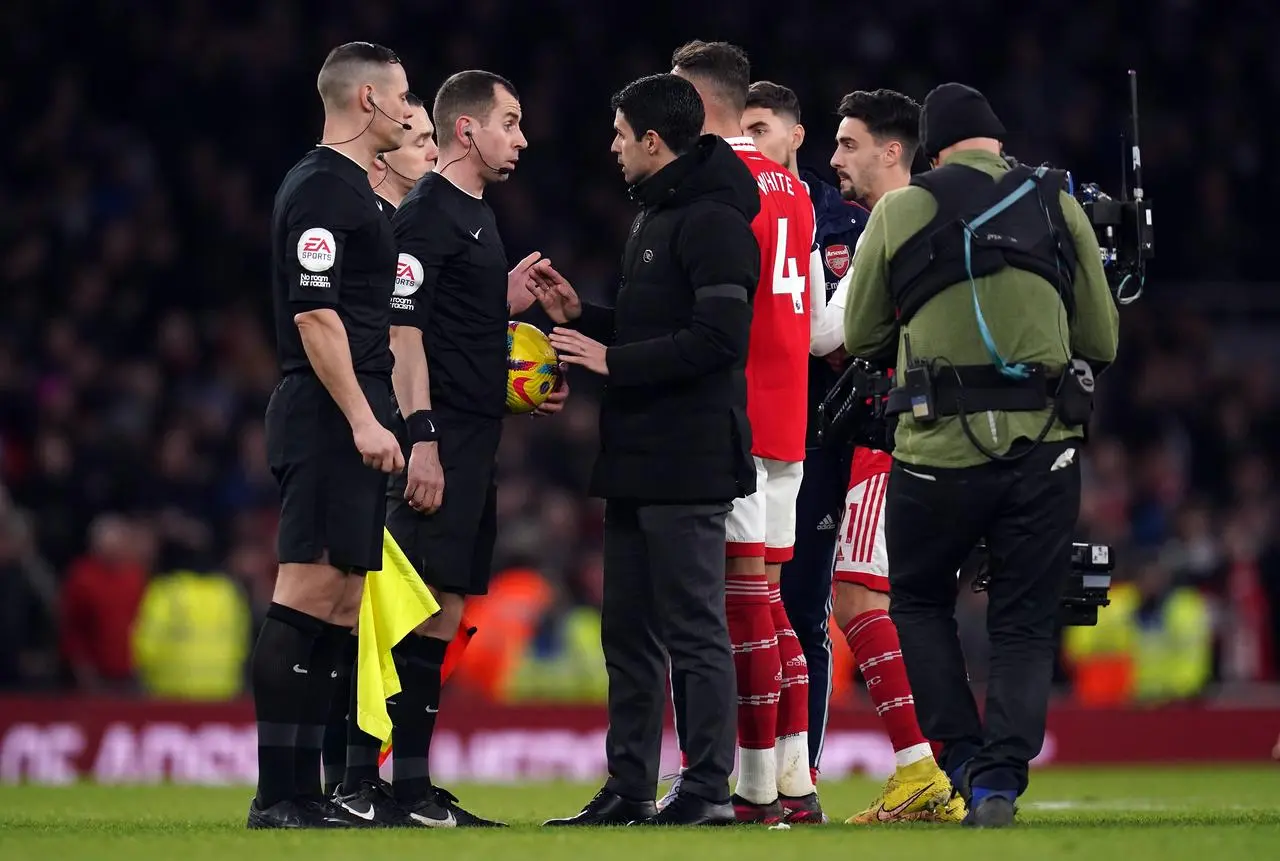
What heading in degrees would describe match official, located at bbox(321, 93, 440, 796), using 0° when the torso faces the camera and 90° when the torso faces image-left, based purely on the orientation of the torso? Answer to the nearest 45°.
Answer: approximately 270°

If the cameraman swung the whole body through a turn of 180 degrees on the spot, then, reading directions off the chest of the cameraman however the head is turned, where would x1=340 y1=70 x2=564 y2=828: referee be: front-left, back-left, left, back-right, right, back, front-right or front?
right

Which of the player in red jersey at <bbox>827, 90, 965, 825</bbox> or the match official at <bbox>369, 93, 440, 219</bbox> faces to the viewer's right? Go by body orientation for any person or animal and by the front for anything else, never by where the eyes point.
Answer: the match official

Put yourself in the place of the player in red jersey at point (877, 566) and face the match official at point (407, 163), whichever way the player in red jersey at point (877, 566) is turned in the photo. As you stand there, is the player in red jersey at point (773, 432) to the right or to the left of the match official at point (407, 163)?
left

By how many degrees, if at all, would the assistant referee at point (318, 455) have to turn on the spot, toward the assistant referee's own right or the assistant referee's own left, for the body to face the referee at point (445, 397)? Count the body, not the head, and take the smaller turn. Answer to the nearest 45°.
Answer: approximately 45° to the assistant referee's own left

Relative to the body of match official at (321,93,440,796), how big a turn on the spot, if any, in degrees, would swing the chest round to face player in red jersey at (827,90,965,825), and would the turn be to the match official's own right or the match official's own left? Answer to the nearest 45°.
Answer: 0° — they already face them

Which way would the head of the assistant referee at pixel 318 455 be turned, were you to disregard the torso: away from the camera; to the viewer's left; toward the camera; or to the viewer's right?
to the viewer's right

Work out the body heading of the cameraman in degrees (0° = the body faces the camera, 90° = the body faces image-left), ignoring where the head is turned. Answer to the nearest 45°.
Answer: approximately 180°

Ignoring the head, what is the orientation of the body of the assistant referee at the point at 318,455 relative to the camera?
to the viewer's right

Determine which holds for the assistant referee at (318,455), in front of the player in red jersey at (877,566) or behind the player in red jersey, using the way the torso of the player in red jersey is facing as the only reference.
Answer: in front

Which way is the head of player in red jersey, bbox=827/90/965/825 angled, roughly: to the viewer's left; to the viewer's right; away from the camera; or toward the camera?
to the viewer's left

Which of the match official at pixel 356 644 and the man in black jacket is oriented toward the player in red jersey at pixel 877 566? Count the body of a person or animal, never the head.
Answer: the match official

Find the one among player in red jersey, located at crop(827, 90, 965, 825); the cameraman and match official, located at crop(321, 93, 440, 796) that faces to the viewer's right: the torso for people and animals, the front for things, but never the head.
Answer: the match official

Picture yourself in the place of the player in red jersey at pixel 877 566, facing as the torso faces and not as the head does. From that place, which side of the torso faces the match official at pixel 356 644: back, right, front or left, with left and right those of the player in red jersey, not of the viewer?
front

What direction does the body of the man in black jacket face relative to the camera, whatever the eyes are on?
to the viewer's left

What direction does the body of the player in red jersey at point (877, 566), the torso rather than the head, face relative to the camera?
to the viewer's left

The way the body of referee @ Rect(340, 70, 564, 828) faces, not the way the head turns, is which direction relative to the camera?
to the viewer's right
